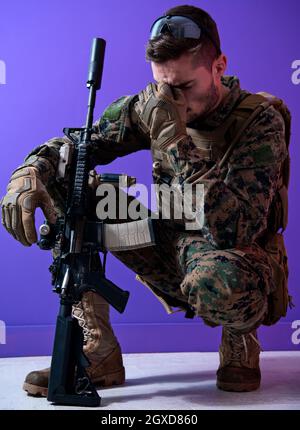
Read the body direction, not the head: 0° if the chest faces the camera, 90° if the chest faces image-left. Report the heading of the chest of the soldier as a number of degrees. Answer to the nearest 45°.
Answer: approximately 45°
